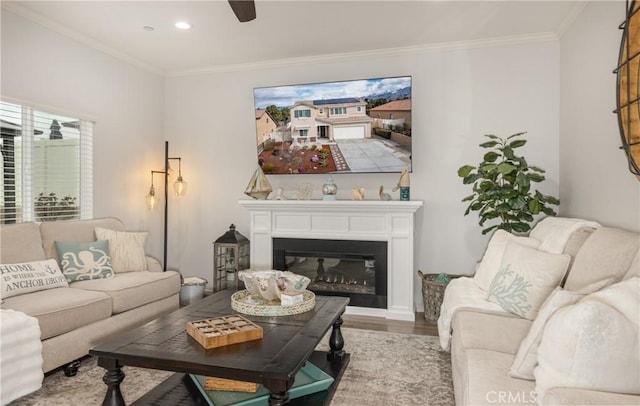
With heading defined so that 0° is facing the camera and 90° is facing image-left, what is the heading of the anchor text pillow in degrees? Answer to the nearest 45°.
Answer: approximately 315°

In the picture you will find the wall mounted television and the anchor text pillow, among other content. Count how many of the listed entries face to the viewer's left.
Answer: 0

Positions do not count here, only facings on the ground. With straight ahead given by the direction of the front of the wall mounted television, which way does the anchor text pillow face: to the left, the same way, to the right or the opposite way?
to the left

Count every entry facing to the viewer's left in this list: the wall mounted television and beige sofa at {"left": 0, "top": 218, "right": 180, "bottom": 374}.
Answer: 0

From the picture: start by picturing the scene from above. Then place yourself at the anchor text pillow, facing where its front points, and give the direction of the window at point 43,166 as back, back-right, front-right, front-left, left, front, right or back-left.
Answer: back-left

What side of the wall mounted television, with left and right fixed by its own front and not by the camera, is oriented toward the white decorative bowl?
front

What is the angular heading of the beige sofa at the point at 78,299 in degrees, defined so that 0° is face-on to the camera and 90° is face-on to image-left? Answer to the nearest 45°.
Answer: approximately 315°

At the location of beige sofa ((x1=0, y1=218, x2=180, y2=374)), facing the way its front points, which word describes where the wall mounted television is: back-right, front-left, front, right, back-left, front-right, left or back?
front-left

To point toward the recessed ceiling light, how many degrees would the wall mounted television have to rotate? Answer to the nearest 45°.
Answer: approximately 45° to its right

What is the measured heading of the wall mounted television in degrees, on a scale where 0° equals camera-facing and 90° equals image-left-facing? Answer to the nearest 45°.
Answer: approximately 0°

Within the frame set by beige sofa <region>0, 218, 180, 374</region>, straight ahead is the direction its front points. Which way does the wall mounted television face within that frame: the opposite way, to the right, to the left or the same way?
to the right
